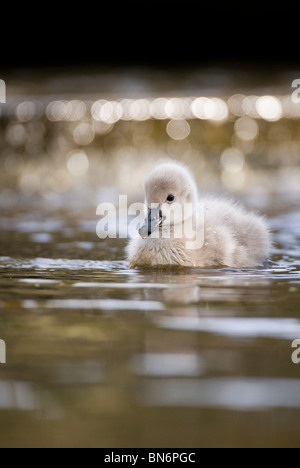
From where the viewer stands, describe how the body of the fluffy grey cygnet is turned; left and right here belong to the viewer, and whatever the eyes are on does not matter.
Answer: facing the viewer and to the left of the viewer
